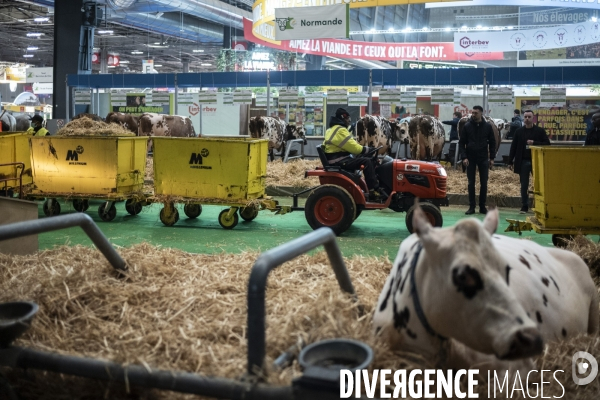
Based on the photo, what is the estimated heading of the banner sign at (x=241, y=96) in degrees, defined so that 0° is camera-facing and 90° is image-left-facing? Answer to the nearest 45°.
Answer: approximately 0°

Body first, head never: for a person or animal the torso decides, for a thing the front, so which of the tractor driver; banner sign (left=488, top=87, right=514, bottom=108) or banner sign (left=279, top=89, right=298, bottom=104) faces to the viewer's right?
the tractor driver

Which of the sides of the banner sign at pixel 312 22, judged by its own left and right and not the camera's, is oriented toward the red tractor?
front

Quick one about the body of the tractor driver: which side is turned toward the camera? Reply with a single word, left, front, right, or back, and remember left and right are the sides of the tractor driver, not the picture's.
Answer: right

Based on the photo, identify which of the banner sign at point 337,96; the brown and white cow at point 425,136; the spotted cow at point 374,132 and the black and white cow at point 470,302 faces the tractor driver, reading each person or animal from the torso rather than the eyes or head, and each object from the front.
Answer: the banner sign

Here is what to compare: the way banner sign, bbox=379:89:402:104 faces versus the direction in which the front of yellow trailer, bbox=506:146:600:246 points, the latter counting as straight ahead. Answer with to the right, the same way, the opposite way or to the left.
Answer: to the left

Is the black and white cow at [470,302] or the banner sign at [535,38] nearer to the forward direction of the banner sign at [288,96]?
the black and white cow

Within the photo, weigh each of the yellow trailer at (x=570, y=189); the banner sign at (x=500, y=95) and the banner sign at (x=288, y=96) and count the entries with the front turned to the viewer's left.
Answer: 1

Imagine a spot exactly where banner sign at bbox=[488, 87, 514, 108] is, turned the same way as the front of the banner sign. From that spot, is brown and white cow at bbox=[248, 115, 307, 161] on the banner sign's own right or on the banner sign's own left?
on the banner sign's own right
